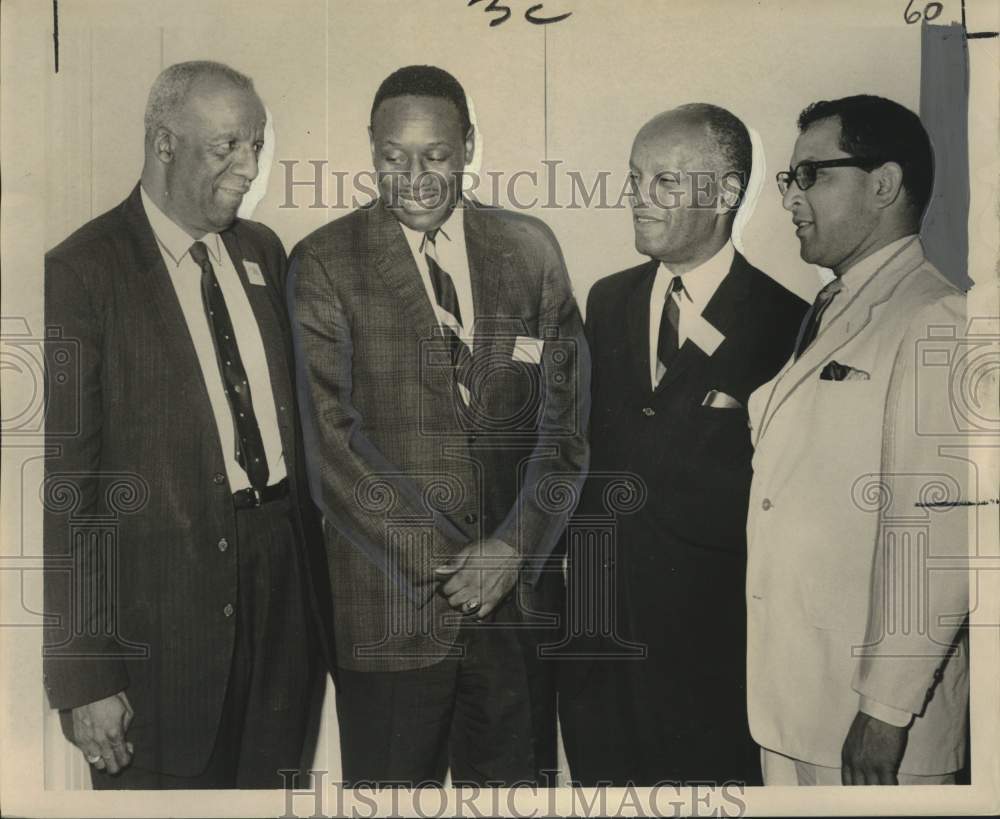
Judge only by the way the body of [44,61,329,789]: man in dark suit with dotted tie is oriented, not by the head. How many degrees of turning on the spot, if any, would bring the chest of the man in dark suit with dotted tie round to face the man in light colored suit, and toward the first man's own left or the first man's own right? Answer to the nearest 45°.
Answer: approximately 45° to the first man's own left

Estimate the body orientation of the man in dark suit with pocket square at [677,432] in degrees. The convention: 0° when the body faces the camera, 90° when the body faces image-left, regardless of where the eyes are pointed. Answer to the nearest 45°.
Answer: approximately 45°

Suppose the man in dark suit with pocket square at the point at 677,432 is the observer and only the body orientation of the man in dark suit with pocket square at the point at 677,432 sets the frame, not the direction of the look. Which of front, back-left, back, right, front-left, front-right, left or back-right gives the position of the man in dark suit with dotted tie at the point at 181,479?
front-right

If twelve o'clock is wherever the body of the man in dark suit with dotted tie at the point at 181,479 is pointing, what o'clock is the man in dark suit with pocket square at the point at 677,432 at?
the man in dark suit with pocket square at the point at 677,432 is roughly at 11 o'clock from the man in dark suit with dotted tie at the point at 181,479.

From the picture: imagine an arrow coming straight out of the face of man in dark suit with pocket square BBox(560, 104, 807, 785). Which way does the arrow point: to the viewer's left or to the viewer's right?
to the viewer's left

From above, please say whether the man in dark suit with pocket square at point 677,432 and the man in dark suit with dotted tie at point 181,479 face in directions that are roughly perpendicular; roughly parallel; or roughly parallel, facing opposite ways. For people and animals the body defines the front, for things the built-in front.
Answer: roughly perpendicular

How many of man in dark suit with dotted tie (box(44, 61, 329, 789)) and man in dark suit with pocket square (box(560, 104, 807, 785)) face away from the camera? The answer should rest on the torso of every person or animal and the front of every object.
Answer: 0

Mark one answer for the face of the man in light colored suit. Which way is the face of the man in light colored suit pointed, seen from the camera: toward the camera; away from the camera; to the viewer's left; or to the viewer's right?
to the viewer's left

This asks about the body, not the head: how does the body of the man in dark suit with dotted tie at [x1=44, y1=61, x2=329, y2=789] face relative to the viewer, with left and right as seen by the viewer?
facing the viewer and to the right of the viewer
